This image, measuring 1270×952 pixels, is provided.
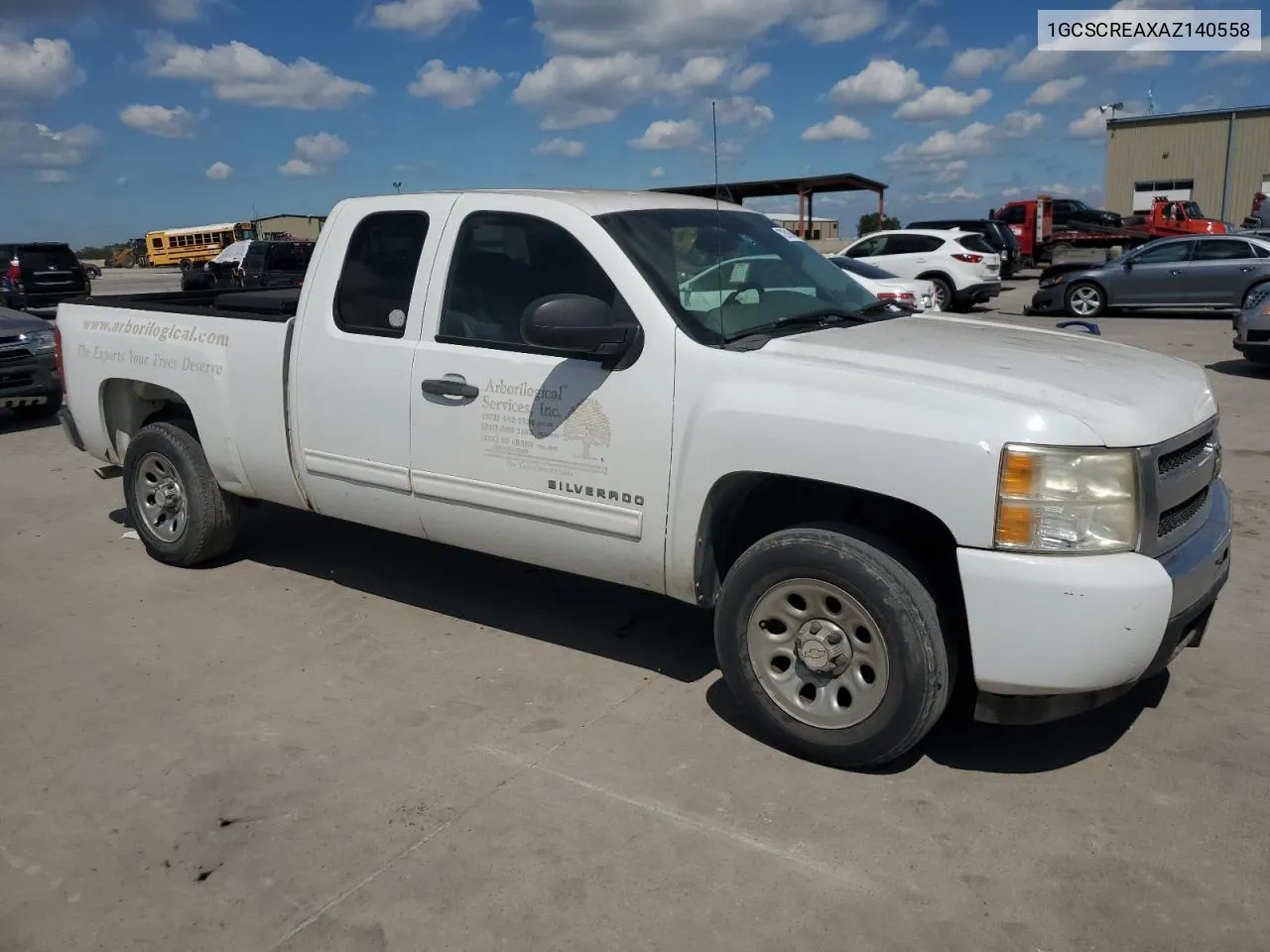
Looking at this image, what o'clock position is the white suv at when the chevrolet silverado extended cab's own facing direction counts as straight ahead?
The white suv is roughly at 8 o'clock from the chevrolet silverado extended cab.

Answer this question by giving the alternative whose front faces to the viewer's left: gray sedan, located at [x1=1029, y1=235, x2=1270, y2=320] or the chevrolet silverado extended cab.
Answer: the gray sedan

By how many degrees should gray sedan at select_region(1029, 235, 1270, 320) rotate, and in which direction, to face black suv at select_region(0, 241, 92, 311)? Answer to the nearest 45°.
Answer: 0° — it already faces it

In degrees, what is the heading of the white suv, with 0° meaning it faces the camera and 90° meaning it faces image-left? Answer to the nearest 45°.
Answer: approximately 135°

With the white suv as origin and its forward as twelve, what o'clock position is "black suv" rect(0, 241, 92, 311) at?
The black suv is roughly at 10 o'clock from the white suv.

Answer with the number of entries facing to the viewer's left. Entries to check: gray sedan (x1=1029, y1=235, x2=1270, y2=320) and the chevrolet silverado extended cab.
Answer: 1

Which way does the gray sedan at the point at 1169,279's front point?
to the viewer's left

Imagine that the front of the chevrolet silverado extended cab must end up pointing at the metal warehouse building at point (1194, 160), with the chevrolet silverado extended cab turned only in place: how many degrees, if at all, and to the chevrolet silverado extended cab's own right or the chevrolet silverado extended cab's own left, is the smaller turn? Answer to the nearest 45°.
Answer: approximately 90° to the chevrolet silverado extended cab's own left

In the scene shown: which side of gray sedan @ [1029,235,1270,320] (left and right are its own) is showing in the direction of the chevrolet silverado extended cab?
left

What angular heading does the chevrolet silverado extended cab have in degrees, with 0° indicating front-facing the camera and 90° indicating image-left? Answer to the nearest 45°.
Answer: approximately 315°

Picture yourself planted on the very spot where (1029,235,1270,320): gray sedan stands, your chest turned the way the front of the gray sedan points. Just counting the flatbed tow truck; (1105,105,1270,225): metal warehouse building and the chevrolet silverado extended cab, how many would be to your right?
2
